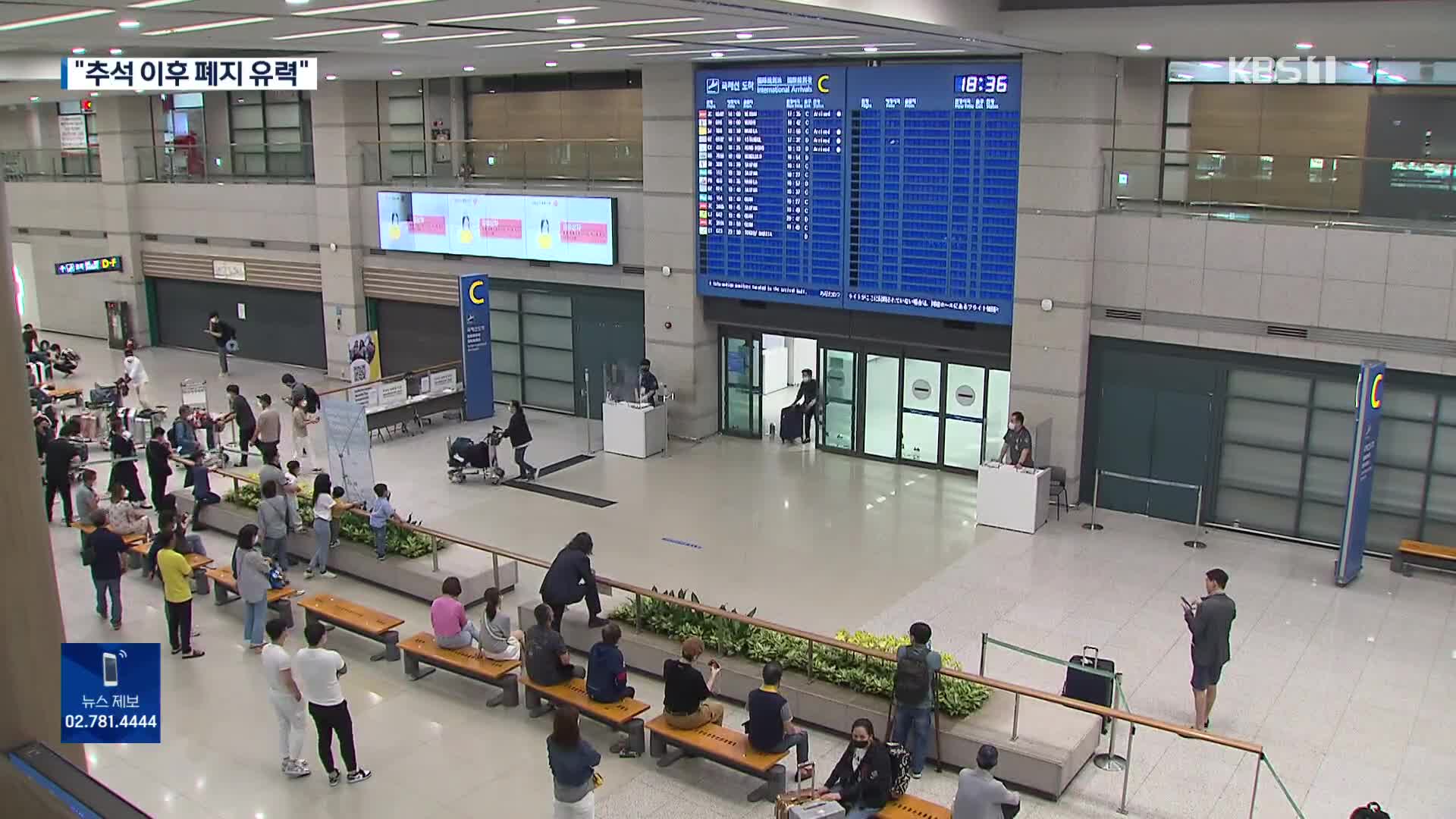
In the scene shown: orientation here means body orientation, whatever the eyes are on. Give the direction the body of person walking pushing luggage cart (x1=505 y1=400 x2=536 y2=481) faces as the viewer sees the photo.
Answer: to the viewer's left

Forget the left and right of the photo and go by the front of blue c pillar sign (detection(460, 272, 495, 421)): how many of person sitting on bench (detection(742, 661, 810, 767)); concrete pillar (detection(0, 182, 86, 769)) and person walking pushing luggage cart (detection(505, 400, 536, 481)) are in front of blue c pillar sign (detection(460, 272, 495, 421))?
3

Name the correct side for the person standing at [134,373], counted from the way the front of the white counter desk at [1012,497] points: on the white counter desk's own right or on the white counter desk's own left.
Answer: on the white counter desk's own right

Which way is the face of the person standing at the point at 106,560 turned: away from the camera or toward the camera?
away from the camera

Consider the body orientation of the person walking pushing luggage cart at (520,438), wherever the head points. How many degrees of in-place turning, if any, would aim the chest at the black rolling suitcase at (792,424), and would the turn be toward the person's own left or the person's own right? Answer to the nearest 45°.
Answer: approximately 180°

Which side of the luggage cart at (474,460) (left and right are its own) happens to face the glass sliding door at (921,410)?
back

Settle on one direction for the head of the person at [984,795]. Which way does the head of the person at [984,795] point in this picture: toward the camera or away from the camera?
away from the camera

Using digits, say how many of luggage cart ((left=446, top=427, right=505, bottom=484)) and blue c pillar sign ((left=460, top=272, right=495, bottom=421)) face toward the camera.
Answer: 1

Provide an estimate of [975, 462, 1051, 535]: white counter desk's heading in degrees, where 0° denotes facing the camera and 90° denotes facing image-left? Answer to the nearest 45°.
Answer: approximately 45°
